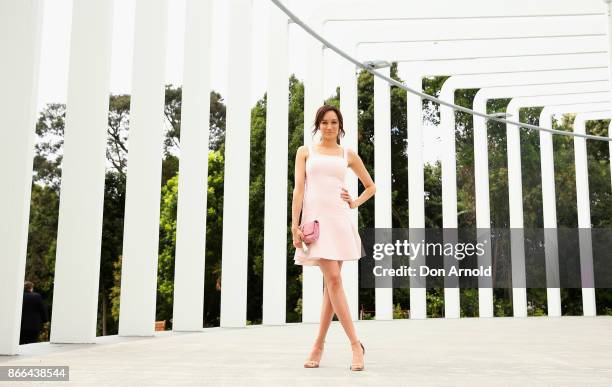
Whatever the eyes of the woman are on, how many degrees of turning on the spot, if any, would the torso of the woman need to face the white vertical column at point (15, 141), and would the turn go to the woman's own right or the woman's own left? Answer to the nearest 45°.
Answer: approximately 90° to the woman's own right

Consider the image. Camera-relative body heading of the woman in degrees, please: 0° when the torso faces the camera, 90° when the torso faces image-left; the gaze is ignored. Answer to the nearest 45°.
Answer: approximately 0°

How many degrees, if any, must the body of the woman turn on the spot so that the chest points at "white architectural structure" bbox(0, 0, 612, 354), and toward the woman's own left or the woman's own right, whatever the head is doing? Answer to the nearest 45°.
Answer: approximately 180°

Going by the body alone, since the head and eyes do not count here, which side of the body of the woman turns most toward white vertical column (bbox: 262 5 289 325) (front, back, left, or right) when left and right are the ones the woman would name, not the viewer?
back

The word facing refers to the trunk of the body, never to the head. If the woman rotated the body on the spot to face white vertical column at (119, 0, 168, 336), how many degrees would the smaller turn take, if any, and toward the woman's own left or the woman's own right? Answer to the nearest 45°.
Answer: approximately 135° to the woman's own right

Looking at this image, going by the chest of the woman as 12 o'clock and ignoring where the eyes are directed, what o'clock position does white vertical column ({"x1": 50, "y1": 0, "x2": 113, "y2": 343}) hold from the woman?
The white vertical column is roughly at 4 o'clock from the woman.

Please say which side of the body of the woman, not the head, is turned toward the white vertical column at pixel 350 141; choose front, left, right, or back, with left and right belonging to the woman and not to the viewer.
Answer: back

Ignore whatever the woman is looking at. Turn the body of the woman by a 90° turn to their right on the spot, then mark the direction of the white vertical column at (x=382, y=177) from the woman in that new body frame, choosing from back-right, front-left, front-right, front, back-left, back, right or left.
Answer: right

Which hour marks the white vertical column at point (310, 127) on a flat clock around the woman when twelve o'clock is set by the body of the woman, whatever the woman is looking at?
The white vertical column is roughly at 6 o'clock from the woman.
